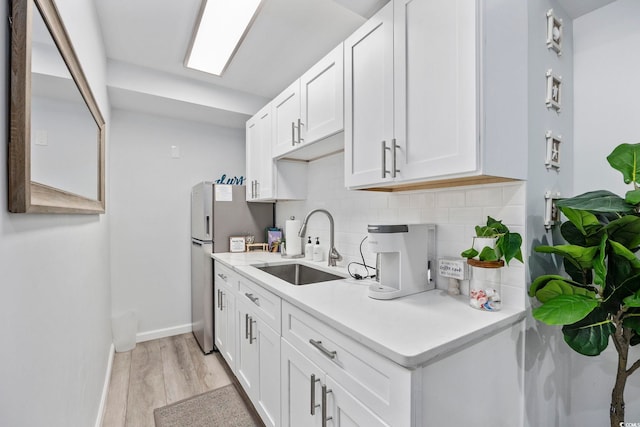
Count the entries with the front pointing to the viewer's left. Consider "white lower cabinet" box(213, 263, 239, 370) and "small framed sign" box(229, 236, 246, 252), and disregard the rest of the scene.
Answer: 1

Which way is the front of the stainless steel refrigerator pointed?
to the viewer's left

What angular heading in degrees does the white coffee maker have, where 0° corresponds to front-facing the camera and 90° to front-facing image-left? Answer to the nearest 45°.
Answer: approximately 45°

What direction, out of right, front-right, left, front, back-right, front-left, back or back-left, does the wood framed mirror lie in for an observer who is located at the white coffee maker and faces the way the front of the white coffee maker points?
front

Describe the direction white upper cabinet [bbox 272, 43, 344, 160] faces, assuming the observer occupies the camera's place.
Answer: facing the viewer and to the left of the viewer

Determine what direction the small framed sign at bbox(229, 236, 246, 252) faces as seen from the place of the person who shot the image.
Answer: facing the viewer

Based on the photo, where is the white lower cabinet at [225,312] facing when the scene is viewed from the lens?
facing to the left of the viewer

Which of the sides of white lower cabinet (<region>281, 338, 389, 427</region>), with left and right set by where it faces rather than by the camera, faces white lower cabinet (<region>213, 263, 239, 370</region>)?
right
